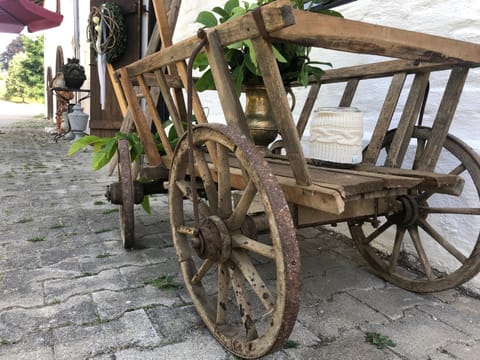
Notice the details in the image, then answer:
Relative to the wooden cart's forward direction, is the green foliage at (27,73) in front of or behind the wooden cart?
in front

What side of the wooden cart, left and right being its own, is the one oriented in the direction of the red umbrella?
front

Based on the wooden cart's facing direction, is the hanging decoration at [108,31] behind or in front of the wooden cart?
in front

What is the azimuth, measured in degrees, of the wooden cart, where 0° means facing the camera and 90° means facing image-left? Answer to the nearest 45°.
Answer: approximately 135°
